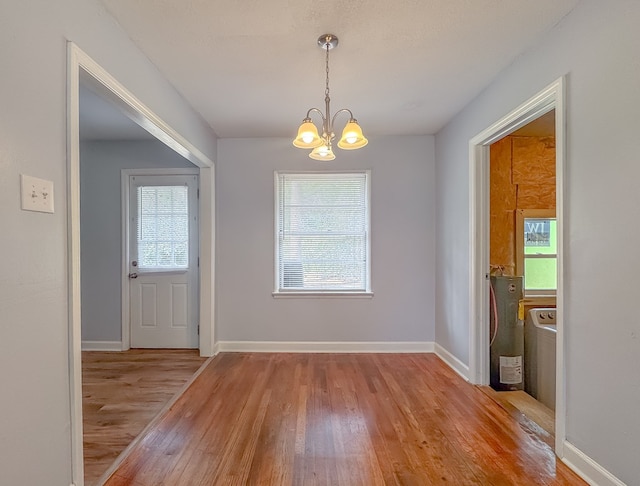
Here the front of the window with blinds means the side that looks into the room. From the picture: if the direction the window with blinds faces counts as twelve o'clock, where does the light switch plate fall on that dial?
The light switch plate is roughly at 1 o'clock from the window with blinds.

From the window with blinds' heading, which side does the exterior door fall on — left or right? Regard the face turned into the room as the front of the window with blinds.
on its right

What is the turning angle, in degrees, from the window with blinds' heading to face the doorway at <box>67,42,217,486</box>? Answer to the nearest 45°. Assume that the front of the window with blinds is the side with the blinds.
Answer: approximately 45° to its right

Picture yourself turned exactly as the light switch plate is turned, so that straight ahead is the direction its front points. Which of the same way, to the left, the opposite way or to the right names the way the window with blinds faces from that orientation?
to the right

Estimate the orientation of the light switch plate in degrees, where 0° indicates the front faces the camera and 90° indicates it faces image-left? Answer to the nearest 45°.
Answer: approximately 315°

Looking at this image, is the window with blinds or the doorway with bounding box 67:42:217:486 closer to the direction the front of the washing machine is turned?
the doorway

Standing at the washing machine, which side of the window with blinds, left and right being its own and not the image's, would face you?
left

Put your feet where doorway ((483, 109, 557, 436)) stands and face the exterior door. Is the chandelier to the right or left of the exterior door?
left
